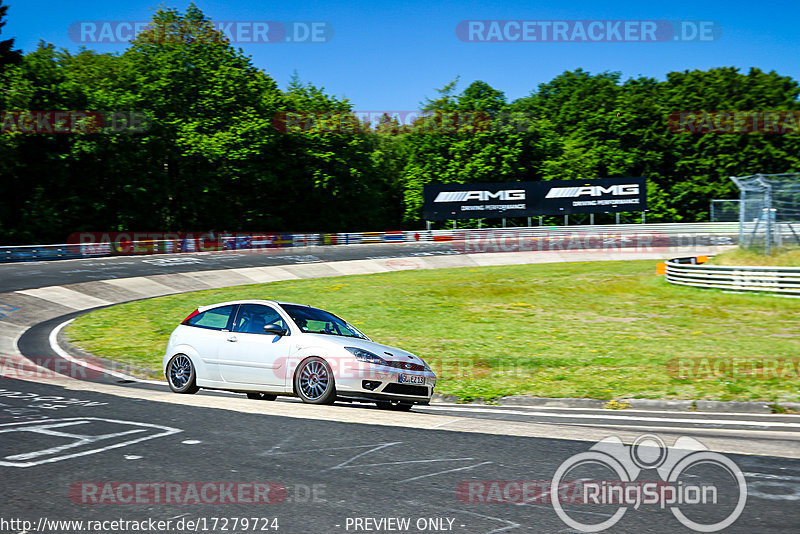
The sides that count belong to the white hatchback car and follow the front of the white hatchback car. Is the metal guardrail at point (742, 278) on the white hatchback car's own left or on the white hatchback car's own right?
on the white hatchback car's own left

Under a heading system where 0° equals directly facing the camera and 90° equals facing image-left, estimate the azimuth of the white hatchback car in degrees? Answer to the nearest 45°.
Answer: approximately 315°
